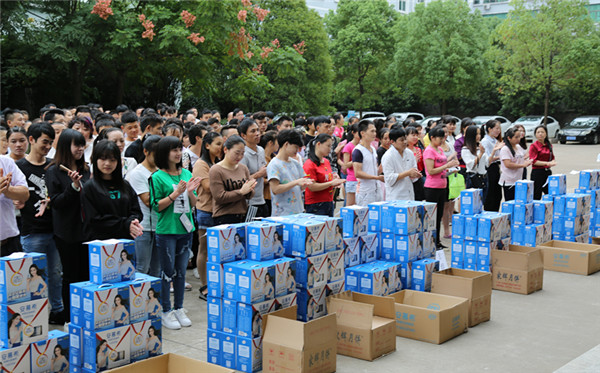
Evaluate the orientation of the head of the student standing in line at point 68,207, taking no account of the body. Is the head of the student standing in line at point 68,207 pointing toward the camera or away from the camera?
toward the camera

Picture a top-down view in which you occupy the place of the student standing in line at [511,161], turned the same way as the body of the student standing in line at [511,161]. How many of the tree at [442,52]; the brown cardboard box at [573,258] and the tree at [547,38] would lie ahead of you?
1

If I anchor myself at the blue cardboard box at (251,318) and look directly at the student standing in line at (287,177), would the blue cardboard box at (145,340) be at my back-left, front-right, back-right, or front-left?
back-left

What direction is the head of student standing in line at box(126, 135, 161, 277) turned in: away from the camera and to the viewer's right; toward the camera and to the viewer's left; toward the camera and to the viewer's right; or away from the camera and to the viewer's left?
toward the camera and to the viewer's right

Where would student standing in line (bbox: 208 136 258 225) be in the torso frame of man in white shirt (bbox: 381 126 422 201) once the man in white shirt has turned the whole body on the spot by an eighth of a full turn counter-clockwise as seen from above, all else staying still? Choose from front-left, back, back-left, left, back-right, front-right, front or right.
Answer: back-right

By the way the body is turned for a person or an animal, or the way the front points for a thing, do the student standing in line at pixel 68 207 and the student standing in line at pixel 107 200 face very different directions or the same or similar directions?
same or similar directions

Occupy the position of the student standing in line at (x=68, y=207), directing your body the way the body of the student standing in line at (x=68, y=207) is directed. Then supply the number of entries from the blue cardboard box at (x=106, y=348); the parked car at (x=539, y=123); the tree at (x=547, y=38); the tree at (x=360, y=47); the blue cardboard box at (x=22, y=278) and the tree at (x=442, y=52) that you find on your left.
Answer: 4

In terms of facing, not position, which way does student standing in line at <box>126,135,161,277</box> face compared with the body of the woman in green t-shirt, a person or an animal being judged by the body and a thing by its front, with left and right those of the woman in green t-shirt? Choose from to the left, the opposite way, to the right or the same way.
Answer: the same way

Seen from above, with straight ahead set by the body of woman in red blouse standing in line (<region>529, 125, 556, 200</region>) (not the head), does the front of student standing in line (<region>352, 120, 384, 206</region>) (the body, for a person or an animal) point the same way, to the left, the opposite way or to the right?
the same way

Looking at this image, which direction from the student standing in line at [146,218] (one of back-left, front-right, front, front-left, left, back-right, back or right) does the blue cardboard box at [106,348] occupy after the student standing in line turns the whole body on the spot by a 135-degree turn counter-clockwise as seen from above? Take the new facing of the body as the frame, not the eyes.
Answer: back

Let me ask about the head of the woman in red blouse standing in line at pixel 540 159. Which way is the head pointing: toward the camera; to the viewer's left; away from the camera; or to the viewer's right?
toward the camera
